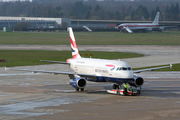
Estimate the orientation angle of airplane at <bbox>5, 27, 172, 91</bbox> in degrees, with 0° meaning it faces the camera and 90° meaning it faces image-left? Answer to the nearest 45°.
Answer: approximately 315°
